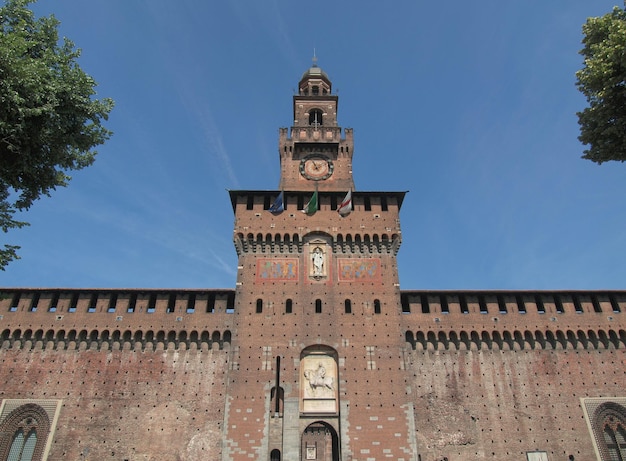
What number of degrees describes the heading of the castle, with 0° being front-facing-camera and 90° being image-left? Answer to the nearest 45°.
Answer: approximately 0°

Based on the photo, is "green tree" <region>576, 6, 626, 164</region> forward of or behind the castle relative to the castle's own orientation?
forward

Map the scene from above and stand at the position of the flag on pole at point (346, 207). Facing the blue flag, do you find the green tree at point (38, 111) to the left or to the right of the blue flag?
left

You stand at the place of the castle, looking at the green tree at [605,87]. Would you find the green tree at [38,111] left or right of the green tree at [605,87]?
right

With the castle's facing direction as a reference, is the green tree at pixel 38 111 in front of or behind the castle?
in front
